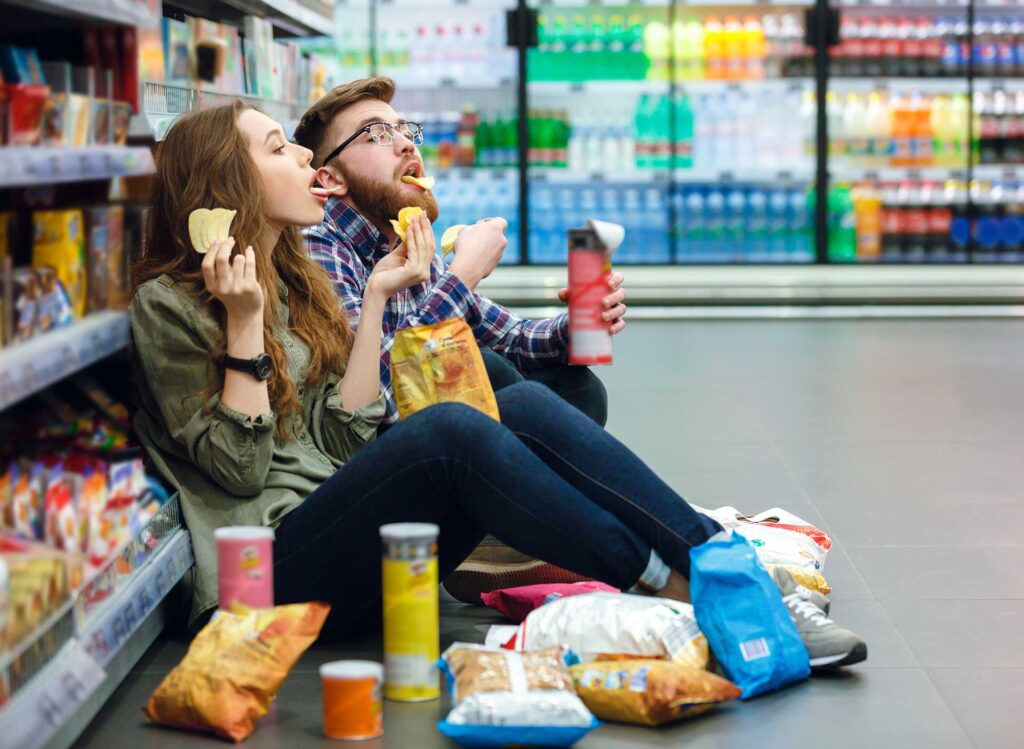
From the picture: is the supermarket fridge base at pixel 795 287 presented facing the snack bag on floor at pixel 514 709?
yes

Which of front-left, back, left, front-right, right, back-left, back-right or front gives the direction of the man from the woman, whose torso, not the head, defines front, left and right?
left

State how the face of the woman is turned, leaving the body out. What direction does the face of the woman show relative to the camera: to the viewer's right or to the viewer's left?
to the viewer's right

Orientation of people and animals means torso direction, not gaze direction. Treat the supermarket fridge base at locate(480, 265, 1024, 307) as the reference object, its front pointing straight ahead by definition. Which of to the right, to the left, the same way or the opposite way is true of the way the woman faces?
to the left

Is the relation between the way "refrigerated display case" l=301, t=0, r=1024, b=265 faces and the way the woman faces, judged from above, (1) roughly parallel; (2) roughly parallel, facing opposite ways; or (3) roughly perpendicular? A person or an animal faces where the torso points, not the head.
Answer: roughly perpendicular

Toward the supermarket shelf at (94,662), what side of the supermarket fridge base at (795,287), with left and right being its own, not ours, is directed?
front

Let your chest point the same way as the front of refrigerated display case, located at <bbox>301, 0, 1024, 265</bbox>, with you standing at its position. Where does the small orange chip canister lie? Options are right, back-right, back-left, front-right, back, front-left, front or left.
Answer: front

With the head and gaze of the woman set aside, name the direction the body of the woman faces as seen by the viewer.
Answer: to the viewer's right

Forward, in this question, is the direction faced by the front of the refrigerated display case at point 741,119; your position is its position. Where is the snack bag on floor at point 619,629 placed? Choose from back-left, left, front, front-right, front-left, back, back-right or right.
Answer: front

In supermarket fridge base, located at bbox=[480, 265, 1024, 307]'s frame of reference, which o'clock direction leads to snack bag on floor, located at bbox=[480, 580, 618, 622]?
The snack bag on floor is roughly at 12 o'clock from the supermarket fridge base.

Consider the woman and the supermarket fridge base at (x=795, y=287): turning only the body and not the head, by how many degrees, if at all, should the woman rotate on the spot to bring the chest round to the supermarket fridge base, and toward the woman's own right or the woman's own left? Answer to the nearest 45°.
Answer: approximately 90° to the woman's own left

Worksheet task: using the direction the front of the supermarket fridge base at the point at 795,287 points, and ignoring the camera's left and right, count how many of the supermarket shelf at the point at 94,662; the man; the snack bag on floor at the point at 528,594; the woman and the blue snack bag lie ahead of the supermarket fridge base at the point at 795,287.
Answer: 5

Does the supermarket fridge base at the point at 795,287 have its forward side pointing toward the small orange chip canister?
yes

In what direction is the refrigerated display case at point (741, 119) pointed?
toward the camera

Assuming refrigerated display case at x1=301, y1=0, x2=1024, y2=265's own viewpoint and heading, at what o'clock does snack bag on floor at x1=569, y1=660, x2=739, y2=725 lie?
The snack bag on floor is roughly at 12 o'clock from the refrigerated display case.

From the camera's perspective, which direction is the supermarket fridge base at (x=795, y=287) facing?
toward the camera
